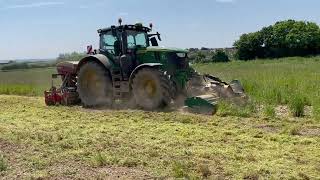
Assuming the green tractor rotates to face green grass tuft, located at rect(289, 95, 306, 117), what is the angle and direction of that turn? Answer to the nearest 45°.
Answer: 0° — it already faces it

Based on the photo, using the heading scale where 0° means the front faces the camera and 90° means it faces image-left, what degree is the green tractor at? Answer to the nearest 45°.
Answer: approximately 315°

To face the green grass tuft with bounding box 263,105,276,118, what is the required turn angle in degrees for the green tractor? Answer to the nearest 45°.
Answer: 0° — it already faces it

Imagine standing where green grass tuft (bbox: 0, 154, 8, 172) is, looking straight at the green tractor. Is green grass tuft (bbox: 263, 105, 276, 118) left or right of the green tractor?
right

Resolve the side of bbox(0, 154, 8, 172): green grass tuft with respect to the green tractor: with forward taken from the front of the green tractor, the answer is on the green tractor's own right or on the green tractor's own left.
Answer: on the green tractor's own right
